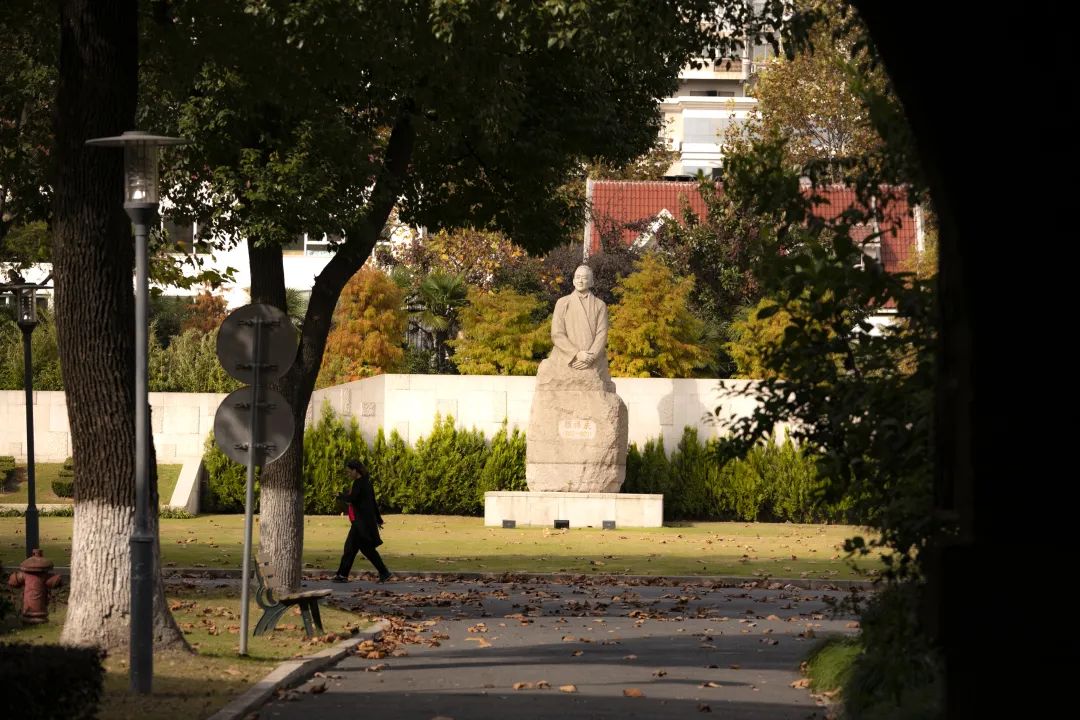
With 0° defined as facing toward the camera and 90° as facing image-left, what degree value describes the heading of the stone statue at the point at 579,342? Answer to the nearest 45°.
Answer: approximately 0°

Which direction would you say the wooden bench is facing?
to the viewer's right

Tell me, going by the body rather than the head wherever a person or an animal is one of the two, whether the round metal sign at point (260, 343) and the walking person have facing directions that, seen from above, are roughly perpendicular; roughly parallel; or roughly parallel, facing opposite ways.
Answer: roughly perpendicular

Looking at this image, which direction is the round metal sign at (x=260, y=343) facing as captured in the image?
away from the camera

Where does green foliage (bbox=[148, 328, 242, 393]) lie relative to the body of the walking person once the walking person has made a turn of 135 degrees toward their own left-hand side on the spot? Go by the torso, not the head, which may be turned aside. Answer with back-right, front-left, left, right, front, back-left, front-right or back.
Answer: back-left

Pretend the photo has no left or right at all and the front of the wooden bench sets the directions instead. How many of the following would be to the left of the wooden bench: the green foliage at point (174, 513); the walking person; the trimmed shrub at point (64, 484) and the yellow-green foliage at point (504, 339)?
4

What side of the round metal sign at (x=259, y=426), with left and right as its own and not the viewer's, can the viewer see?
back
